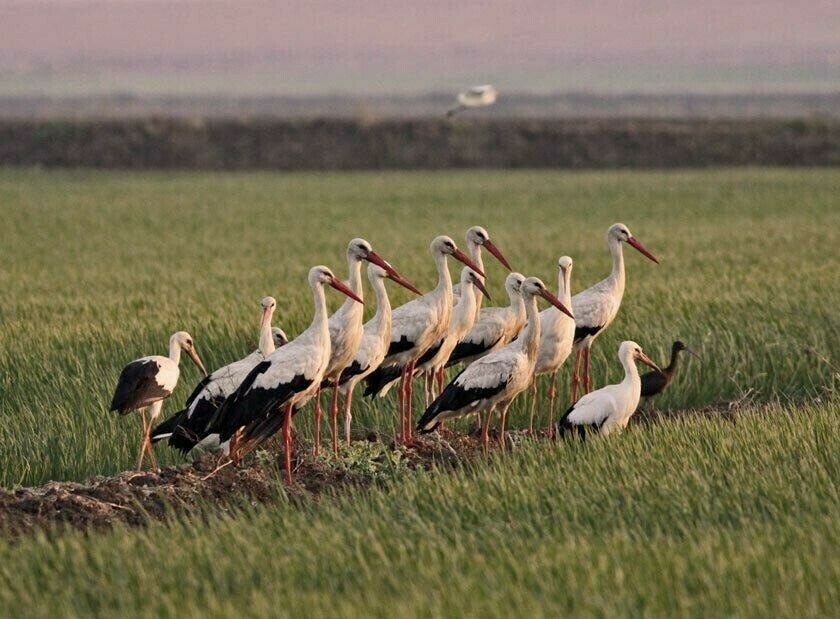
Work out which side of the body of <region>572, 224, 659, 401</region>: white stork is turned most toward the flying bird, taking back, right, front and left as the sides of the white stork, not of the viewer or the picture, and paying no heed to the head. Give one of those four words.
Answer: left

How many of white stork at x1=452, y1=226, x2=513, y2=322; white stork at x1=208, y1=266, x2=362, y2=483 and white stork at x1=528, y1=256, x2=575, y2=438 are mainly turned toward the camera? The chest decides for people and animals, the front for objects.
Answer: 1

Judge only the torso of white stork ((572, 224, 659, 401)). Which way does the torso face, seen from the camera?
to the viewer's right

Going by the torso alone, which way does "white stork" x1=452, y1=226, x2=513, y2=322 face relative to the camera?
to the viewer's right

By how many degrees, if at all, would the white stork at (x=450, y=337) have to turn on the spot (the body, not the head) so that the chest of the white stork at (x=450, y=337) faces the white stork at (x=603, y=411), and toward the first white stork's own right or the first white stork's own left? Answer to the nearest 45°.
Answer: approximately 45° to the first white stork's own right

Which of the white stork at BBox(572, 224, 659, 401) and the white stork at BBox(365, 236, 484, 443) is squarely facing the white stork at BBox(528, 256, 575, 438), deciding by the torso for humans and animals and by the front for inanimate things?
the white stork at BBox(365, 236, 484, 443)

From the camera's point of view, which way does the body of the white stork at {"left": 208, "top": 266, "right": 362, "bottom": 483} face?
to the viewer's right

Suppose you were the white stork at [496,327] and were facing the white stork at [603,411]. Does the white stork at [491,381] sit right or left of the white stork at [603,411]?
right

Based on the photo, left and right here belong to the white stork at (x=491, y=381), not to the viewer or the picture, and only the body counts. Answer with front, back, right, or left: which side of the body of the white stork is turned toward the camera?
right

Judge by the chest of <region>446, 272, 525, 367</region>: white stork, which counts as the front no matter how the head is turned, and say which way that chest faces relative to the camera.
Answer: to the viewer's right

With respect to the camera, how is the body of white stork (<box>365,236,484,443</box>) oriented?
to the viewer's right

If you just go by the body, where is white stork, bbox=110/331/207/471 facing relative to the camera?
to the viewer's right

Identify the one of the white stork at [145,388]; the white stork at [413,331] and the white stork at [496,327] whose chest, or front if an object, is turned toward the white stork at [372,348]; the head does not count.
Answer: the white stork at [145,388]
